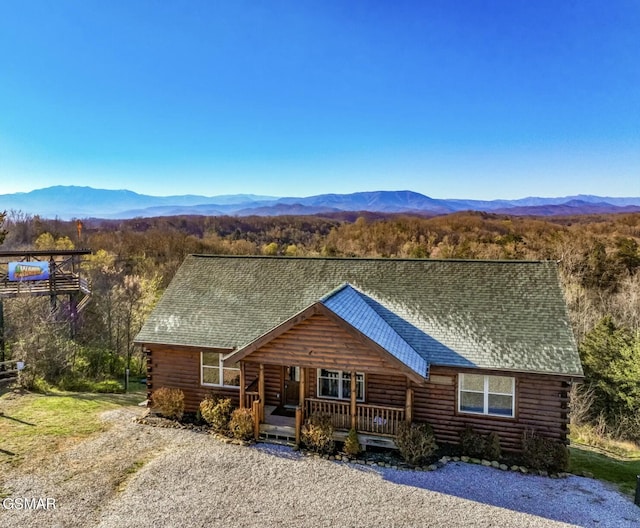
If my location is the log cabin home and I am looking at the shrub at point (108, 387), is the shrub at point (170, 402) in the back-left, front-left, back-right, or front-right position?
front-left

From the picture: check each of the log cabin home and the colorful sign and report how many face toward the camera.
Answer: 2

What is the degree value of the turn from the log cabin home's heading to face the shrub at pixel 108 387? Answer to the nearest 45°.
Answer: approximately 135° to its right

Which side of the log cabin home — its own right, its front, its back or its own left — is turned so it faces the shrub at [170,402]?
right

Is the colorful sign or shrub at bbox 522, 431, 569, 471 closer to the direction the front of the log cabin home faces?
the shrub

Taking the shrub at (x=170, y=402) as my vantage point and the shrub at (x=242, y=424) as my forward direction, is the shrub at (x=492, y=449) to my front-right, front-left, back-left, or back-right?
front-left

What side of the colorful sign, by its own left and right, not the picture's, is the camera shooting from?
front

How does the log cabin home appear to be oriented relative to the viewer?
toward the camera

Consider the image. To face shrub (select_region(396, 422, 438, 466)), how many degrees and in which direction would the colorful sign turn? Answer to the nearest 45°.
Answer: approximately 45° to its left

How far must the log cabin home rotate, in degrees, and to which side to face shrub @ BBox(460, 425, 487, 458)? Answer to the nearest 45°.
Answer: approximately 45° to its left

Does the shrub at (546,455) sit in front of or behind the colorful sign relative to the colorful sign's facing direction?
in front

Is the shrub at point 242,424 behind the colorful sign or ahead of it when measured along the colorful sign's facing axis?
ahead

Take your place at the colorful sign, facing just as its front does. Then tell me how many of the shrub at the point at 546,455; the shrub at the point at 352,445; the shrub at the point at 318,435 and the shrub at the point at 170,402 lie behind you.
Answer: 0

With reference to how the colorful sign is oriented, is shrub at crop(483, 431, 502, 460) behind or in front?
in front

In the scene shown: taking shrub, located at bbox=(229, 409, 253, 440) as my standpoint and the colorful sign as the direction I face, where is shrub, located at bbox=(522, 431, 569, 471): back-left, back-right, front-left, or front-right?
back-right

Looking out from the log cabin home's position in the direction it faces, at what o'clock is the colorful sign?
The colorful sign is roughly at 4 o'clock from the log cabin home.
